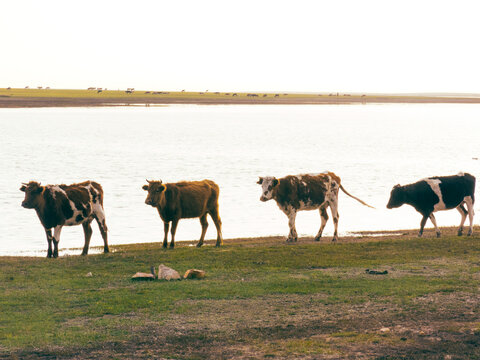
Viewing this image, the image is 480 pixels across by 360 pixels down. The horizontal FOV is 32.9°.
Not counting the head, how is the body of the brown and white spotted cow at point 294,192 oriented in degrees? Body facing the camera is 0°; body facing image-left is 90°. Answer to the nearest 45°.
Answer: approximately 90°

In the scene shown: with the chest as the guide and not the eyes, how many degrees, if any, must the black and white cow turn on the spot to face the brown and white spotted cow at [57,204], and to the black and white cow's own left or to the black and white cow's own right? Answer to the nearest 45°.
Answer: approximately 45° to the black and white cow's own left

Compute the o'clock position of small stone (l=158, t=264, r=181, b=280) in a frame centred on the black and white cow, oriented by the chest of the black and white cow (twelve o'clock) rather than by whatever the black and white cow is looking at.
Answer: The small stone is roughly at 10 o'clock from the black and white cow.

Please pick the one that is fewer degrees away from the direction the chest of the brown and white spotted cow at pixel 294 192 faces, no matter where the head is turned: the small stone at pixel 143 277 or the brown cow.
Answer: the brown cow

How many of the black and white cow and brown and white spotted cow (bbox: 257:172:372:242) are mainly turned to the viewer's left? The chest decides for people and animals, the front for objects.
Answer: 2

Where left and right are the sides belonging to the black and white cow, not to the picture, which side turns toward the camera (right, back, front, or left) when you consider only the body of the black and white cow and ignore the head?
left

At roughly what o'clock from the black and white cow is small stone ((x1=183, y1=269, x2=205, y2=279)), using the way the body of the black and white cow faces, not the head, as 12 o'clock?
The small stone is roughly at 10 o'clock from the black and white cow.

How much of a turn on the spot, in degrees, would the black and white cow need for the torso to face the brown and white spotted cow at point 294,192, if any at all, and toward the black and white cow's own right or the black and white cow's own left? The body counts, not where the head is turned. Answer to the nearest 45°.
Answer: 0° — it already faces it

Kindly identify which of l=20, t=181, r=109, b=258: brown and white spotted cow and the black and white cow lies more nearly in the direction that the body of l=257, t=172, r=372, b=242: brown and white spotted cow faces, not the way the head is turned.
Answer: the brown and white spotted cow

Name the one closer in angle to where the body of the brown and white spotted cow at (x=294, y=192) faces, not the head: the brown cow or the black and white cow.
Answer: the brown cow
